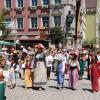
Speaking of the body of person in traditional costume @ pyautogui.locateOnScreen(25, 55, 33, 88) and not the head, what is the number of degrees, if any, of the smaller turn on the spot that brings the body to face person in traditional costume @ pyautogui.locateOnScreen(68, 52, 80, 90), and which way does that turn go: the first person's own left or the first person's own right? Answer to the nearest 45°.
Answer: approximately 90° to the first person's own left

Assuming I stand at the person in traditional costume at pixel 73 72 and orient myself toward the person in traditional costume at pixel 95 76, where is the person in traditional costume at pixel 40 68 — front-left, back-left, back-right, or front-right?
back-right

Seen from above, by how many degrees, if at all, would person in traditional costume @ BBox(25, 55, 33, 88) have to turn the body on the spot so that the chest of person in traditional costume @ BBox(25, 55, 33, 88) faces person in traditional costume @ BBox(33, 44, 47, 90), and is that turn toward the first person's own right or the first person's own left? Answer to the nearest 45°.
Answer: approximately 45° to the first person's own left

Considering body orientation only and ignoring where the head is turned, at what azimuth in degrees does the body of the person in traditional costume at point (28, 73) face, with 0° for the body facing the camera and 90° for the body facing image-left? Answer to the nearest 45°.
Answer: approximately 0°

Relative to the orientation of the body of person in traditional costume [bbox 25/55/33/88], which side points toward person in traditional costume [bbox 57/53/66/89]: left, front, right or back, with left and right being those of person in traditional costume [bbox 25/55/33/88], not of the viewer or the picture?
left

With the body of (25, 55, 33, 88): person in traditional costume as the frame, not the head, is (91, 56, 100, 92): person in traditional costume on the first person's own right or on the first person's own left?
on the first person's own left

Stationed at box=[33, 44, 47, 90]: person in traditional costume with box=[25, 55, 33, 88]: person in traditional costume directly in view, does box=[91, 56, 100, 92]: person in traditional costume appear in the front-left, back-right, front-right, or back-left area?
back-right
